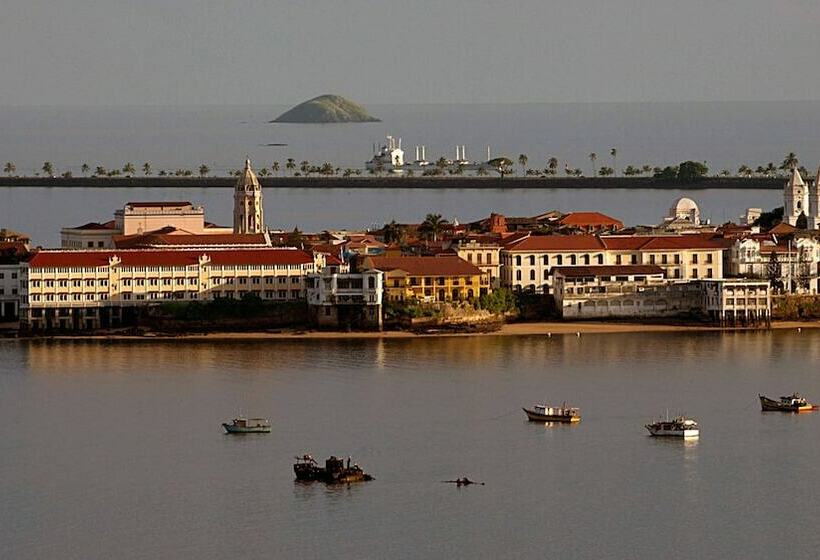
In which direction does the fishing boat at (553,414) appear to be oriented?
to the viewer's left

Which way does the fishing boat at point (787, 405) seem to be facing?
to the viewer's left

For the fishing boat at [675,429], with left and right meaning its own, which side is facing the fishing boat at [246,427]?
front

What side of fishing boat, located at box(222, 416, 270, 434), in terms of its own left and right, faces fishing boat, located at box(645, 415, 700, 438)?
back

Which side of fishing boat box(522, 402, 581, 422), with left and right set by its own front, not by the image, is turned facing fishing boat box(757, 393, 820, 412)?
back

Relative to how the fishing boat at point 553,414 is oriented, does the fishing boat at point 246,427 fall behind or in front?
in front

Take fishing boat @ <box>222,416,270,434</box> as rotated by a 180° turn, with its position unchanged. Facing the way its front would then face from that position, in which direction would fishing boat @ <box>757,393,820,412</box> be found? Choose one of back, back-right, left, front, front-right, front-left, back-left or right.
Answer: front

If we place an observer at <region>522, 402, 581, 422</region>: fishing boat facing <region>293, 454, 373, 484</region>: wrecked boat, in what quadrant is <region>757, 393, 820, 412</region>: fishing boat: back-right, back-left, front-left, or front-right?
back-left

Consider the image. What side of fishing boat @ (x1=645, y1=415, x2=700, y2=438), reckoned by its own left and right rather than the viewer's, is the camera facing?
left

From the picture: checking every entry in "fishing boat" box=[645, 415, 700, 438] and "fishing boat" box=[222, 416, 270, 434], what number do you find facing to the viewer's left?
2

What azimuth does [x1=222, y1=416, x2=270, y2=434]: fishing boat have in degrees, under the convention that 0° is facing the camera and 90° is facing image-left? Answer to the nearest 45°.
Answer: approximately 90°
